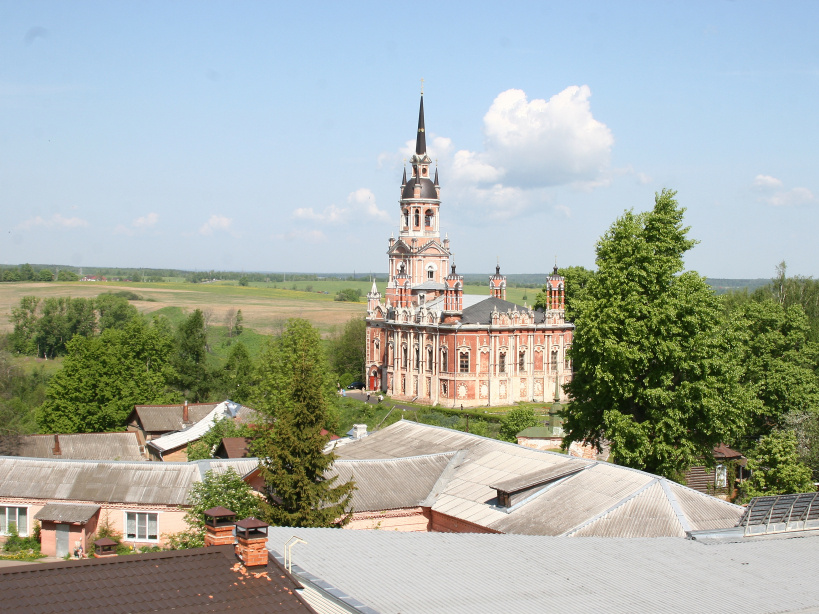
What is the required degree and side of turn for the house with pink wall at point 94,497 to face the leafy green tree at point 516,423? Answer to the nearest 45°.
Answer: approximately 135° to its left

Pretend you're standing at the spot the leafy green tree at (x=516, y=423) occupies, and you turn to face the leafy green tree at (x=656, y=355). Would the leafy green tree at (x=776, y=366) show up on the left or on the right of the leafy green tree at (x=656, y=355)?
left

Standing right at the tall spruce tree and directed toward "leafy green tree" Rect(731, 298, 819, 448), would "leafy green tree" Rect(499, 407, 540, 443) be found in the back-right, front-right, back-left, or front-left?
front-left

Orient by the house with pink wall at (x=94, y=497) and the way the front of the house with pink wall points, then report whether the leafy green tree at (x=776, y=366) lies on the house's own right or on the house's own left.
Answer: on the house's own left

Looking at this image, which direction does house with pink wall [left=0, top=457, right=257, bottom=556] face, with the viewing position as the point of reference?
facing the viewer

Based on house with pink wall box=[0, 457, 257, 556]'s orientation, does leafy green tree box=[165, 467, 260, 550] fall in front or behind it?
in front

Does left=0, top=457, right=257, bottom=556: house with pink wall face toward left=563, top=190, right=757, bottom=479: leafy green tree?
no

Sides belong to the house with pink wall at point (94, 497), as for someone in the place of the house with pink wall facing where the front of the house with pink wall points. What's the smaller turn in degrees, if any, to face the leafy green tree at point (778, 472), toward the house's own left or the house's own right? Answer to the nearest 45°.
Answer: approximately 90° to the house's own left

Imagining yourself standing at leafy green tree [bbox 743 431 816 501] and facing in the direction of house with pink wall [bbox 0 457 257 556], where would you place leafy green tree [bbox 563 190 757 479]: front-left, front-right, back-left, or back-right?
front-right

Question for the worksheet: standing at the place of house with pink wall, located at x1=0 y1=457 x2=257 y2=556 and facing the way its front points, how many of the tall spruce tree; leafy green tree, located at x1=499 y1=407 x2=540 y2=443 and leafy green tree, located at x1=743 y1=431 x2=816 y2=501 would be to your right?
0

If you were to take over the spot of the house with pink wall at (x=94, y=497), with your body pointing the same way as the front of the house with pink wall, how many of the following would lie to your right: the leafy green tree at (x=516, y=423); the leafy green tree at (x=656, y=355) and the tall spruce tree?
0
